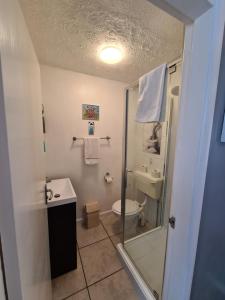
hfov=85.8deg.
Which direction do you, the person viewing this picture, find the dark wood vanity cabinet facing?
facing to the right of the viewer

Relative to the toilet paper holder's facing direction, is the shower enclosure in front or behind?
in front

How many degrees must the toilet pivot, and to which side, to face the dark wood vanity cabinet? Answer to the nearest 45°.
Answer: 0° — it already faces it

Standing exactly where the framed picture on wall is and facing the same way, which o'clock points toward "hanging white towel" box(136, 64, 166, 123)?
The hanging white towel is roughly at 11 o'clock from the framed picture on wall.

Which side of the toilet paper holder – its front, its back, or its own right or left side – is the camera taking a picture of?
front

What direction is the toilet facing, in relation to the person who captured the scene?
facing the viewer and to the left of the viewer

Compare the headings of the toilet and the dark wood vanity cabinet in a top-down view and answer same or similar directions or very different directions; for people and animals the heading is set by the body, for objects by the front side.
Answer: very different directions

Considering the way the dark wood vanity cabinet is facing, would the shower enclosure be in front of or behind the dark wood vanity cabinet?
in front

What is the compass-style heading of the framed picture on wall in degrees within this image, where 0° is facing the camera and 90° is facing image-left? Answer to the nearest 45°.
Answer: approximately 0°

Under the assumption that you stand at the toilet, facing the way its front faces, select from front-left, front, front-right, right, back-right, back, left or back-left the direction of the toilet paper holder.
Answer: right
